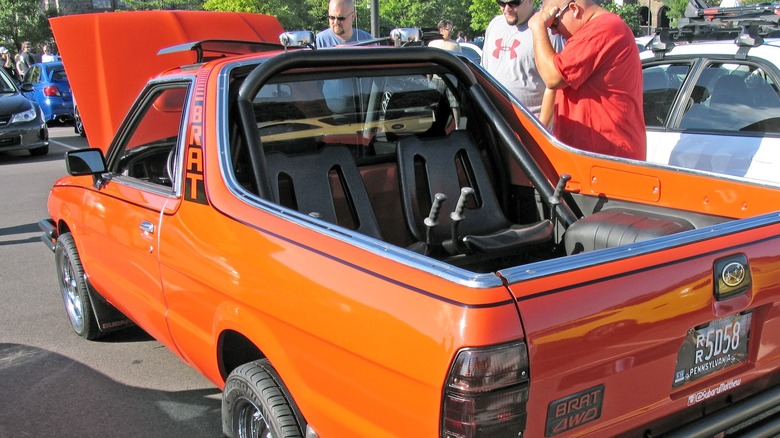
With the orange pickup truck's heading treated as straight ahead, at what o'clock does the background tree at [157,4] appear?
The background tree is roughly at 1 o'clock from the orange pickup truck.

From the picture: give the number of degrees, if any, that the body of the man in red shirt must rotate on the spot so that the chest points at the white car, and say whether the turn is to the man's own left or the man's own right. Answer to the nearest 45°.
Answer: approximately 135° to the man's own right

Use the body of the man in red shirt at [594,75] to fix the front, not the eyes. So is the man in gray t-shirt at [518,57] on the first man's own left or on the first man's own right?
on the first man's own right

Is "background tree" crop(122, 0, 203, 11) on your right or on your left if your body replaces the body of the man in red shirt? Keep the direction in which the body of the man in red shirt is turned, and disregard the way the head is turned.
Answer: on your right

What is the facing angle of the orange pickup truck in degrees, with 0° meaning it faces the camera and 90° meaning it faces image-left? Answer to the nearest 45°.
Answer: approximately 135°

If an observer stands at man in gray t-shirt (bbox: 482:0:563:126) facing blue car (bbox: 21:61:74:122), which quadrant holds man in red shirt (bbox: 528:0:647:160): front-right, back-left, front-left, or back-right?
back-left

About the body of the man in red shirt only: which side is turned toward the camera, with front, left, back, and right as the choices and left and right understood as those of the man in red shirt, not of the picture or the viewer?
left

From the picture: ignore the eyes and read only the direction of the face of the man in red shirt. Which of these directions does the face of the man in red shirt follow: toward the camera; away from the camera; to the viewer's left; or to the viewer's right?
to the viewer's left
